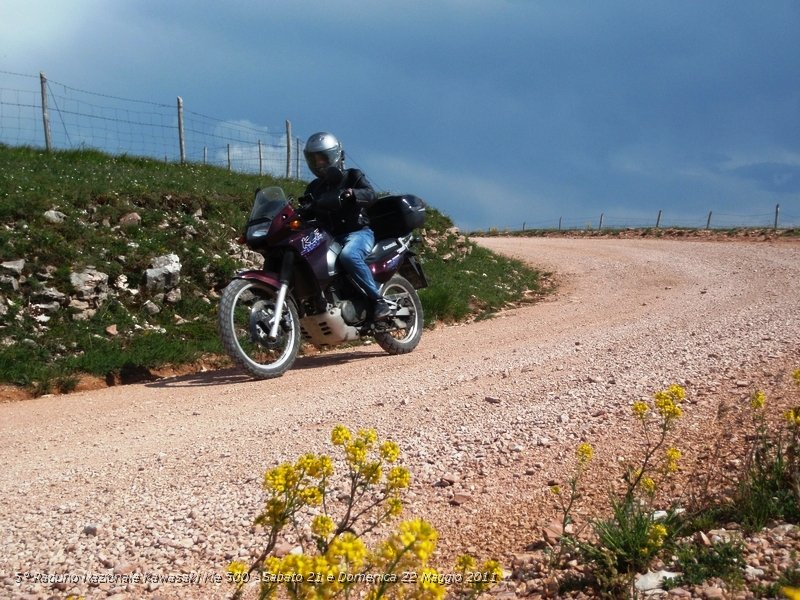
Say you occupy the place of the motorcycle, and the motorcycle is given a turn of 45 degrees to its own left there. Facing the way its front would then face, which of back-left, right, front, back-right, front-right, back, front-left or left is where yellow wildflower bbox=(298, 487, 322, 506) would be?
front

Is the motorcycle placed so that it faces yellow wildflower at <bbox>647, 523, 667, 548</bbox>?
no

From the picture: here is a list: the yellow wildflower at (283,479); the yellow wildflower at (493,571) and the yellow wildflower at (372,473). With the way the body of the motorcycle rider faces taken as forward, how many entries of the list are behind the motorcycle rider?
0

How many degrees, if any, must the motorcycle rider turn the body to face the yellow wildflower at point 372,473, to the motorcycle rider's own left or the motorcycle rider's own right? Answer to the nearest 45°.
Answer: approximately 45° to the motorcycle rider's own left

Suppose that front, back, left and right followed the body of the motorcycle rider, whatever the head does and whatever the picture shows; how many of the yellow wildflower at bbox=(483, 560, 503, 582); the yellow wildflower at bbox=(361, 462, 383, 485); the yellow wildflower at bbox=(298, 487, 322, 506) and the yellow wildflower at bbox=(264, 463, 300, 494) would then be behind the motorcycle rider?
0

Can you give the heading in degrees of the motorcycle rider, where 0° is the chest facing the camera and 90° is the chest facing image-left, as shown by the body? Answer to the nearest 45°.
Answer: approximately 45°

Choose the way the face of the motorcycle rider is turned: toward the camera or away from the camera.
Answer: toward the camera

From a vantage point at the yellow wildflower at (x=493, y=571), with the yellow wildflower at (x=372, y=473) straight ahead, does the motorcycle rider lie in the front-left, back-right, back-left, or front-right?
front-right

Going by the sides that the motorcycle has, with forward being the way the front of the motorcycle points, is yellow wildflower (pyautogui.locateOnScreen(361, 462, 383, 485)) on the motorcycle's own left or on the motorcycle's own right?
on the motorcycle's own left

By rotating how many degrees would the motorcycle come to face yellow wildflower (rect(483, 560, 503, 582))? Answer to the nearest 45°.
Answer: approximately 45° to its left
